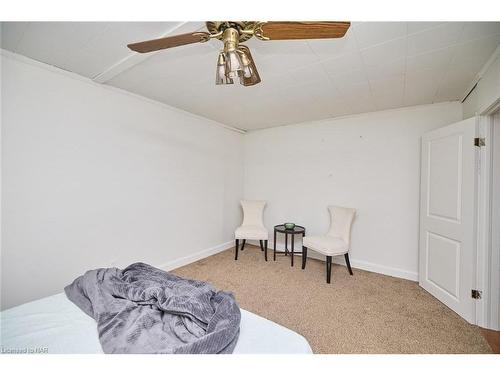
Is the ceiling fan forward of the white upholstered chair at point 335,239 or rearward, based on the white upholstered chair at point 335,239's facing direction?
forward

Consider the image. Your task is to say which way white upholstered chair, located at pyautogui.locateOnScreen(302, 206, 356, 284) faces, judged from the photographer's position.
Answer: facing the viewer and to the left of the viewer

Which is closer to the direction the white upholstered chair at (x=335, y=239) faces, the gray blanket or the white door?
the gray blanket

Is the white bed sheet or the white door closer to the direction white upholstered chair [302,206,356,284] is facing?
the white bed sheet

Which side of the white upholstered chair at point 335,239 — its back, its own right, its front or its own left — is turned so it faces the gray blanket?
front

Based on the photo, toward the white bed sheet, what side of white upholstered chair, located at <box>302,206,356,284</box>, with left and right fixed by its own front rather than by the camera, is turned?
front

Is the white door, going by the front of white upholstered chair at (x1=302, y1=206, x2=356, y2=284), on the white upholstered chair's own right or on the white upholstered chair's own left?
on the white upholstered chair's own left
